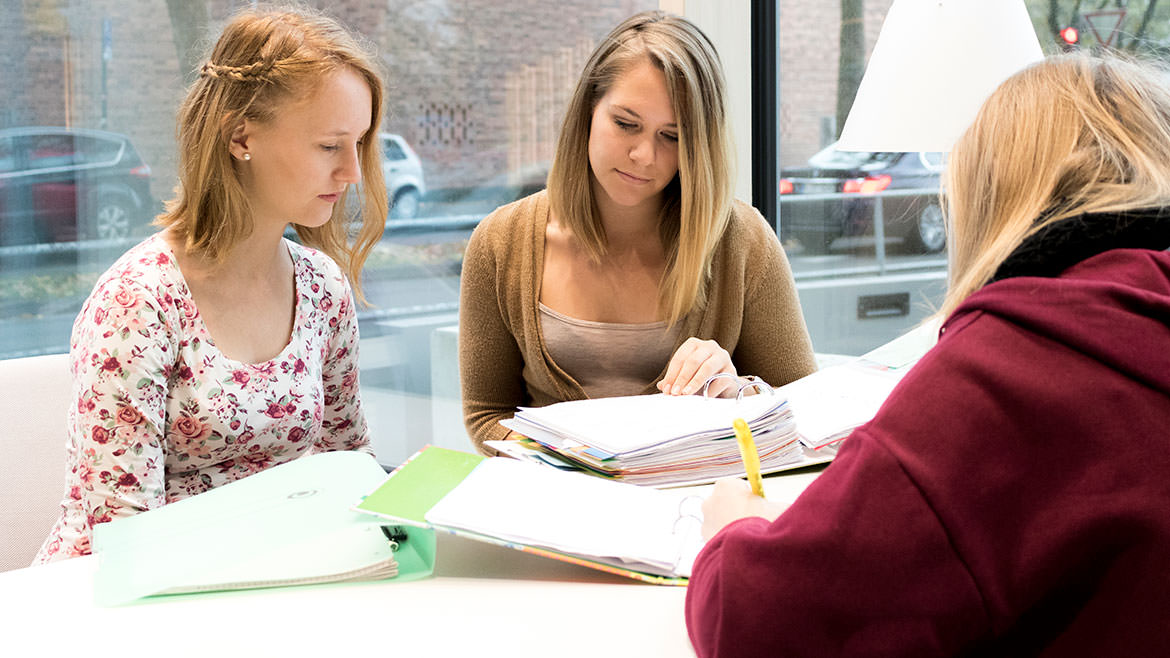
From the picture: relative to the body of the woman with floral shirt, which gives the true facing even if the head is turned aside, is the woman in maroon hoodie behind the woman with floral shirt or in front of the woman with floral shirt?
in front

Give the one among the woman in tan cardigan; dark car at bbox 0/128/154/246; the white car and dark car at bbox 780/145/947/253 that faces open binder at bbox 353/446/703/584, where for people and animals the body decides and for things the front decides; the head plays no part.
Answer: the woman in tan cardigan

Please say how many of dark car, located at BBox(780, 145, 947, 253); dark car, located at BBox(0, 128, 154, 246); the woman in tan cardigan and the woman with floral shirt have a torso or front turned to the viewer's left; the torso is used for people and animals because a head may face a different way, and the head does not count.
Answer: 1

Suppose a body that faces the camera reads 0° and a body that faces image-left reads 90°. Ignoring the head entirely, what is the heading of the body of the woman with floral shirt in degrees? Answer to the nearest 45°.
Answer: approximately 315°

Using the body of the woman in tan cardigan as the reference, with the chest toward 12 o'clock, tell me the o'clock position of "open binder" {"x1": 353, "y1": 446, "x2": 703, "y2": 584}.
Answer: The open binder is roughly at 12 o'clock from the woman in tan cardigan.

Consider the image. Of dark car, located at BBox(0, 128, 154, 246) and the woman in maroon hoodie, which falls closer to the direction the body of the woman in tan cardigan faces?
the woman in maroon hoodie

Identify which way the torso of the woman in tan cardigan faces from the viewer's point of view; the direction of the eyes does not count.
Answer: toward the camera
